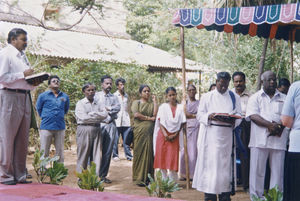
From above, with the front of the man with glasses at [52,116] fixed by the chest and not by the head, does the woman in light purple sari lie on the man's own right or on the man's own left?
on the man's own left

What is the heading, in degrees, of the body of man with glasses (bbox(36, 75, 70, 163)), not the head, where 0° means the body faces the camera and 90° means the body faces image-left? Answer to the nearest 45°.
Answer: approximately 0°

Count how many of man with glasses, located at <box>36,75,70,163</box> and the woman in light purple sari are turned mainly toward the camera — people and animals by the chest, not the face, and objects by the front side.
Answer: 2

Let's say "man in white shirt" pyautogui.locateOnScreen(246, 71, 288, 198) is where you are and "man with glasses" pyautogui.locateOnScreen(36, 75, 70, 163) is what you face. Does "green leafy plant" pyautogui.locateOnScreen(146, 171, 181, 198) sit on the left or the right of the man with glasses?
left

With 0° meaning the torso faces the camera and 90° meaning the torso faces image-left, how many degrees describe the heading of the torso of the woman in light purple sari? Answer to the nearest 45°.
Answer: approximately 0°

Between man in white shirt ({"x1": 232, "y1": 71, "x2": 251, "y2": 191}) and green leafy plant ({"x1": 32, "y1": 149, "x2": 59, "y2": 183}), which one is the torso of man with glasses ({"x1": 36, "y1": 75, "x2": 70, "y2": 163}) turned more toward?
the green leafy plant

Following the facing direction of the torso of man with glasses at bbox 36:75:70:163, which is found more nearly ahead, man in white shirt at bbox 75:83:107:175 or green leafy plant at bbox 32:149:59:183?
the green leafy plant

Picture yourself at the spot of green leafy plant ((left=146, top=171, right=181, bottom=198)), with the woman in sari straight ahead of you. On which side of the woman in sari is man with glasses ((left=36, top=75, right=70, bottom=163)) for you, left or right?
left

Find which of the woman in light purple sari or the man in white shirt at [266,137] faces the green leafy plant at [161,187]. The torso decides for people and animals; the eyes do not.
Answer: the woman in light purple sari

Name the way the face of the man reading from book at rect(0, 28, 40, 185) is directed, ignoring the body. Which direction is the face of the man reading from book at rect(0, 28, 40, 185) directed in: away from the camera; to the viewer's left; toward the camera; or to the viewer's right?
to the viewer's right

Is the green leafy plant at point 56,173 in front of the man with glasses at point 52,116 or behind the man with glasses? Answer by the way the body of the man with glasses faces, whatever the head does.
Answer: in front
